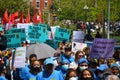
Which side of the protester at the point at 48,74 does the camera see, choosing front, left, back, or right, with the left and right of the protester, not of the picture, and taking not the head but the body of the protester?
front

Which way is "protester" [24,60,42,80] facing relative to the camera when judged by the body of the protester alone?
toward the camera

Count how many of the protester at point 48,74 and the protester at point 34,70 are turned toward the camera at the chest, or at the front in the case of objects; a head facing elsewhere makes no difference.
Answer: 2
